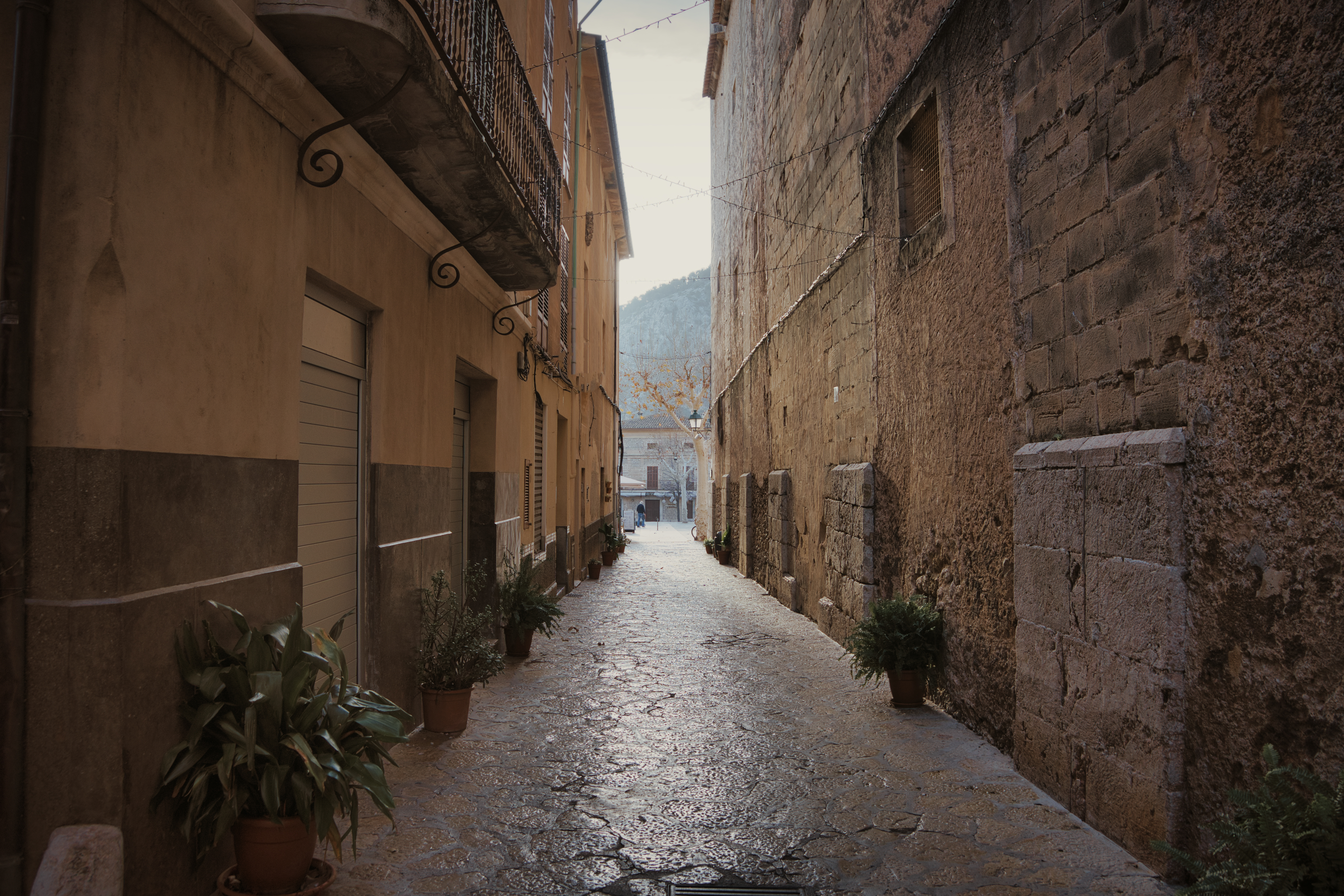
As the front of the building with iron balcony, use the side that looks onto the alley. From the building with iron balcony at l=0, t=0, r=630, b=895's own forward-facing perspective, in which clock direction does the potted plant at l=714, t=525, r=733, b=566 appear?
The potted plant is roughly at 10 o'clock from the building with iron balcony.

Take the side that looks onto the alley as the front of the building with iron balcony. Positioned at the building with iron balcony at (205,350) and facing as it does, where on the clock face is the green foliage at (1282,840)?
The green foliage is roughly at 1 o'clock from the building with iron balcony.

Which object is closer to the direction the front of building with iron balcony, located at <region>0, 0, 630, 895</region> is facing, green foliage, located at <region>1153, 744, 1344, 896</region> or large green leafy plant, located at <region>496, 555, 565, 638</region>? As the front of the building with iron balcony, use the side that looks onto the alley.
the green foliage

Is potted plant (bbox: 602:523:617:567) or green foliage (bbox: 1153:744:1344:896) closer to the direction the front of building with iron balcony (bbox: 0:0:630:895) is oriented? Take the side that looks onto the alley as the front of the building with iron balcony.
the green foliage

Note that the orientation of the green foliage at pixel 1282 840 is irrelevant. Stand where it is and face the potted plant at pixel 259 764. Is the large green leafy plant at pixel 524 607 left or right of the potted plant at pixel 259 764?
right

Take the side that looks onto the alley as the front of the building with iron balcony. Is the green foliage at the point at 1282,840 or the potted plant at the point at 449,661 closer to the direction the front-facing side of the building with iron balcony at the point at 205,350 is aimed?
the green foliage

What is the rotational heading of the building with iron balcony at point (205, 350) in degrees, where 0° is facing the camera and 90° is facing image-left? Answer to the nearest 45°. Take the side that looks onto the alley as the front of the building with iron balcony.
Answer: approximately 270°

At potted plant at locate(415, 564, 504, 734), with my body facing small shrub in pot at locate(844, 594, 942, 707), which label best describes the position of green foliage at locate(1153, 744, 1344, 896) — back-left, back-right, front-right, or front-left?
front-right

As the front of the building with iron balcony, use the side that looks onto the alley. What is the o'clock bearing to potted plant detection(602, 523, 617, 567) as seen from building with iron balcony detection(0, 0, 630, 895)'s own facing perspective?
The potted plant is roughly at 10 o'clock from the building with iron balcony.

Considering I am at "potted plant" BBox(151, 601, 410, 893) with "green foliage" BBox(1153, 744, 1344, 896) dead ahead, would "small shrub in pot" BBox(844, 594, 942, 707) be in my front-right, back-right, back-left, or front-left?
front-left

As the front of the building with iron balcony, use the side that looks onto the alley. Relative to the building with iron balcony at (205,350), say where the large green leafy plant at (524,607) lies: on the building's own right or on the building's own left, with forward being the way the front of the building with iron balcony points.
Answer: on the building's own left

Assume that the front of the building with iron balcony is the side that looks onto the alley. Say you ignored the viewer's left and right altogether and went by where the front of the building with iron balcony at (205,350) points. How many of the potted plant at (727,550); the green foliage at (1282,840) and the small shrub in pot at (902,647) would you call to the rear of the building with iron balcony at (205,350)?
0

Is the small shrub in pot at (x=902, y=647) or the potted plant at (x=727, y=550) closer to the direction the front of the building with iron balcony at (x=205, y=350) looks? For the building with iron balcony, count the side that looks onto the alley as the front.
the small shrub in pot
